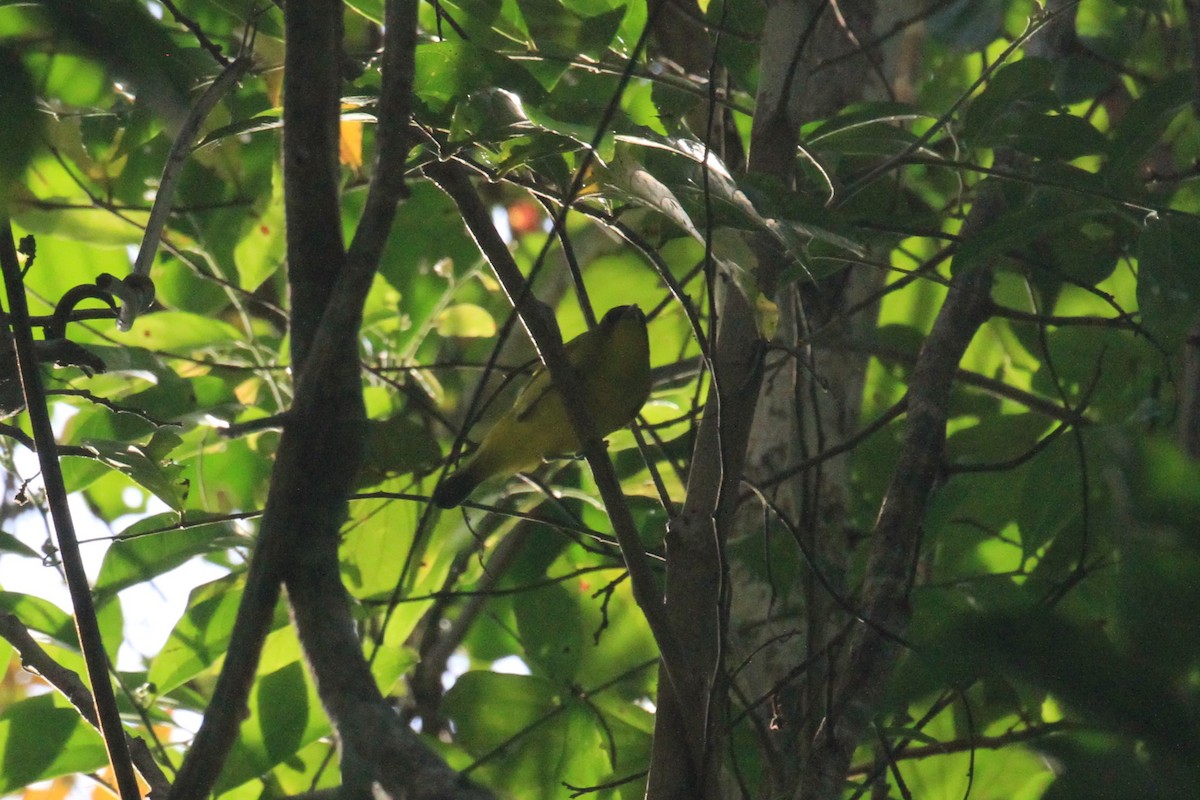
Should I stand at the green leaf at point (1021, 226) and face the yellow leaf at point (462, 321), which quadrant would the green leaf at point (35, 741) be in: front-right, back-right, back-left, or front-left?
front-left

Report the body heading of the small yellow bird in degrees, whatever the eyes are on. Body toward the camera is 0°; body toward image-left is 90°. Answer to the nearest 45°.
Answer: approximately 270°

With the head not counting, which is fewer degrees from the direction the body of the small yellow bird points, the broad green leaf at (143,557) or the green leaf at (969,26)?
the green leaf

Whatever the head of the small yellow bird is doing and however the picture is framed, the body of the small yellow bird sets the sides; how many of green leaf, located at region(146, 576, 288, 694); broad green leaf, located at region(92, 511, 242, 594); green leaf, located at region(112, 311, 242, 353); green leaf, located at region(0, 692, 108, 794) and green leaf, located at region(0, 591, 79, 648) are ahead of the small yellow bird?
0

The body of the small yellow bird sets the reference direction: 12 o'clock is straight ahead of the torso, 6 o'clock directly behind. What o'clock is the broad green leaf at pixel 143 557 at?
The broad green leaf is roughly at 5 o'clock from the small yellow bird.

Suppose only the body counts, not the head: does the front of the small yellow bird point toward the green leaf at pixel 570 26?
no

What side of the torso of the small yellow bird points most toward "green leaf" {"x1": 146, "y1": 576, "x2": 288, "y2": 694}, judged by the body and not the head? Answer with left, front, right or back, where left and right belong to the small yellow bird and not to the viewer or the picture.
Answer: back
